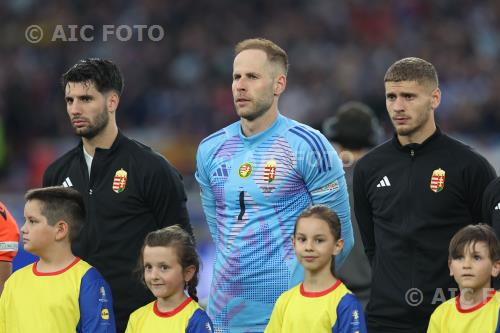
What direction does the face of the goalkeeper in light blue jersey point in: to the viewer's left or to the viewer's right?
to the viewer's left

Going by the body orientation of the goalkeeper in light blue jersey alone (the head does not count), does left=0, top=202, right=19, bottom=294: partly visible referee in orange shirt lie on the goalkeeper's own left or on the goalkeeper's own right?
on the goalkeeper's own right

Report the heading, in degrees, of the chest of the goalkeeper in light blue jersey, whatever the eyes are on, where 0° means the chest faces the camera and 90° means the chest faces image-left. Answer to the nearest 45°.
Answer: approximately 45°
